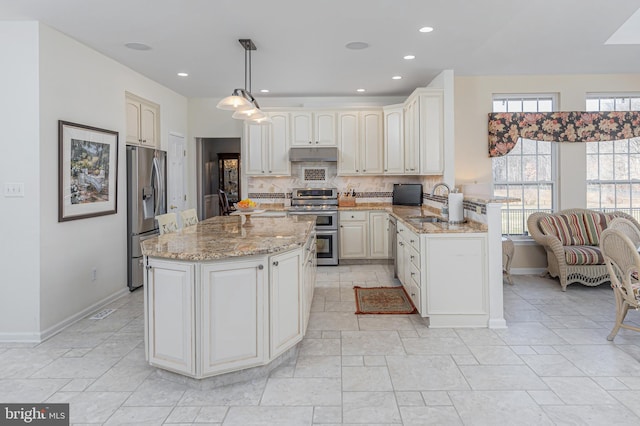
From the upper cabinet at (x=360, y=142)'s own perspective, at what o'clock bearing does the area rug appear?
The area rug is roughly at 12 o'clock from the upper cabinet.

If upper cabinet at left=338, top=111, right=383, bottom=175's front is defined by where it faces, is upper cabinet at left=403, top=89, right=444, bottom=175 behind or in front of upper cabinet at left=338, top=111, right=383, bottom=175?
in front

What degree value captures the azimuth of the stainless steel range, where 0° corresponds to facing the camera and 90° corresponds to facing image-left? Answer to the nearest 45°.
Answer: approximately 0°

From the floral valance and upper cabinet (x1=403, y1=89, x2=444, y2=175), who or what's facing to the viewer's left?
the upper cabinet

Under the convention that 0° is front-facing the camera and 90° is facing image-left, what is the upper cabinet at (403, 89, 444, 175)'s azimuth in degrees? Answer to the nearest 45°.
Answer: approximately 90°

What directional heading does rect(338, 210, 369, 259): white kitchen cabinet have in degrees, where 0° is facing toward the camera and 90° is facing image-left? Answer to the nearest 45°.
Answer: approximately 0°
